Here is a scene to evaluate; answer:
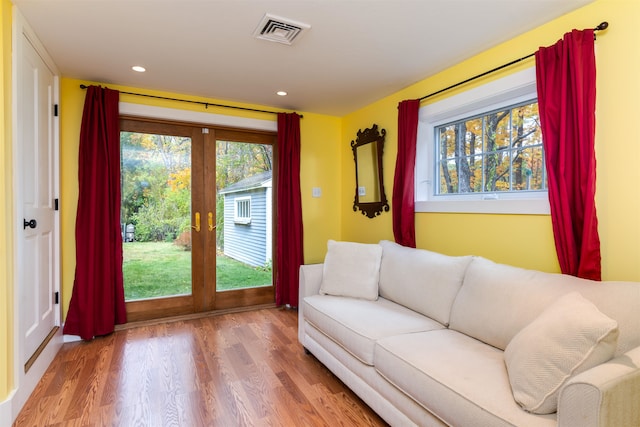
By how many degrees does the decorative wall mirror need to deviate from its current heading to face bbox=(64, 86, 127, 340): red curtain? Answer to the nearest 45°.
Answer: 0° — it already faces it

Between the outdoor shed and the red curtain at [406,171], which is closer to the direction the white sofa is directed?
the outdoor shed

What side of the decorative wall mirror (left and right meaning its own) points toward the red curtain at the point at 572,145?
left

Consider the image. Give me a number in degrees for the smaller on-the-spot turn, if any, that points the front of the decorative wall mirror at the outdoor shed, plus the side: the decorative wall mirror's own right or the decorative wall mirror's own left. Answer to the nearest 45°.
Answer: approximately 45° to the decorative wall mirror's own right

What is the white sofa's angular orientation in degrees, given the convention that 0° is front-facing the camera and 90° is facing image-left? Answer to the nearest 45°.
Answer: approximately 45°

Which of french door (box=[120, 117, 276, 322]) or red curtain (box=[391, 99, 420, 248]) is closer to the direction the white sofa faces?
the french door

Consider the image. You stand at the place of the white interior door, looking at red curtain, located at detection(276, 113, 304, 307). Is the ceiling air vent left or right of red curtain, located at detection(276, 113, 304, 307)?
right

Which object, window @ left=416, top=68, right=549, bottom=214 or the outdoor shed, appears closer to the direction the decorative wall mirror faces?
the outdoor shed

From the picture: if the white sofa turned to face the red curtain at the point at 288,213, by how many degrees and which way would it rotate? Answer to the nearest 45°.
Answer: approximately 90° to its right

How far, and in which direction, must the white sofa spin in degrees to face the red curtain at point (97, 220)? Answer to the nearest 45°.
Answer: approximately 45° to its right
